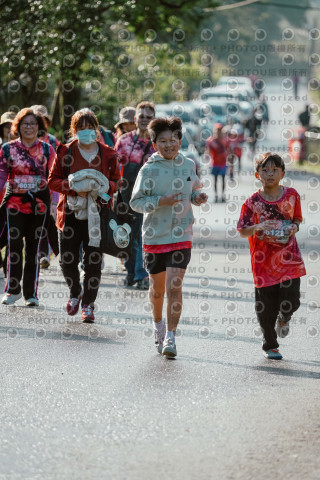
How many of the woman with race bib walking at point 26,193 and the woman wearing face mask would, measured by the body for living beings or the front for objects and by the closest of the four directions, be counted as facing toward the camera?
2

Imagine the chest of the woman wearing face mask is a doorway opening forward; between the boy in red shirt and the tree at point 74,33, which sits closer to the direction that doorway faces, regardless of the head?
the boy in red shirt

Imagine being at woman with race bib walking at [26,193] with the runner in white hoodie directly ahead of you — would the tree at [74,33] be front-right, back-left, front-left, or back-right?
back-left

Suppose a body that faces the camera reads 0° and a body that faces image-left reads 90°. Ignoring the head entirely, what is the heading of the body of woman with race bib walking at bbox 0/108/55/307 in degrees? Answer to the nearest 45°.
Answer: approximately 0°

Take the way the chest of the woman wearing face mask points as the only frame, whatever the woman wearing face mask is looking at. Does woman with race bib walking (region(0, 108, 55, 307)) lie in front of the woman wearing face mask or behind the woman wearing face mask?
behind

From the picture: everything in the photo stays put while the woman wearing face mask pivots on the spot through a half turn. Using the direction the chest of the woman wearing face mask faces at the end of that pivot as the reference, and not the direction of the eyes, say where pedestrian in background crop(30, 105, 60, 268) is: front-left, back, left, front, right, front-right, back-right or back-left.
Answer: front

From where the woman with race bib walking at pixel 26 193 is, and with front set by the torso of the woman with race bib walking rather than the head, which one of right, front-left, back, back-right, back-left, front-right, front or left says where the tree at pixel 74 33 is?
back

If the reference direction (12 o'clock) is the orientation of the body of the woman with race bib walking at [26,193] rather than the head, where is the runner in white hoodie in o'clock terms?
The runner in white hoodie is roughly at 11 o'clock from the woman with race bib walking.

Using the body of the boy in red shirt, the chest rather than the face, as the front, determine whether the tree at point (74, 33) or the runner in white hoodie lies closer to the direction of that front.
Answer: the runner in white hoodie
